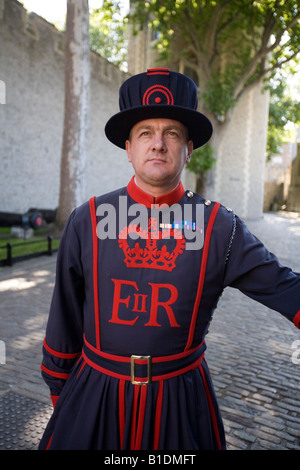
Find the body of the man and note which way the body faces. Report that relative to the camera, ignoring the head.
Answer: toward the camera

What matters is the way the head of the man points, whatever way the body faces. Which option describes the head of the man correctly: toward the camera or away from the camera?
toward the camera

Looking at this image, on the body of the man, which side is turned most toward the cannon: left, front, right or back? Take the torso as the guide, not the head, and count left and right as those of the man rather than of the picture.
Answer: back

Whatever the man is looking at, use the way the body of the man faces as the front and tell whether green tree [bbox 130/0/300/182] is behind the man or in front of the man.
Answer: behind

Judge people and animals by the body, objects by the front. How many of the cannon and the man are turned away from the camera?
0

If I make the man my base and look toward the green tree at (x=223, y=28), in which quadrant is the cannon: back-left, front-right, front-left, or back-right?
front-left
